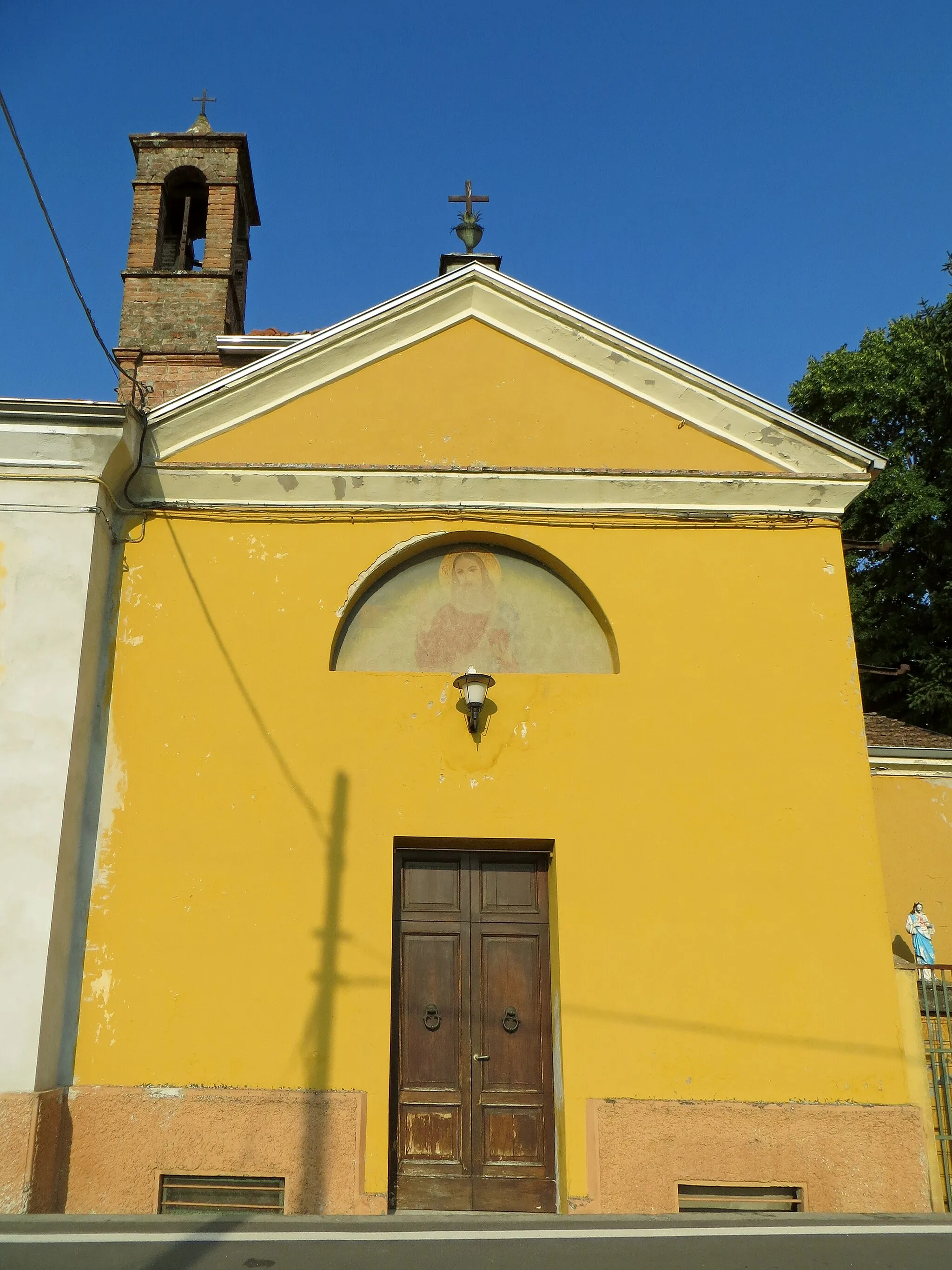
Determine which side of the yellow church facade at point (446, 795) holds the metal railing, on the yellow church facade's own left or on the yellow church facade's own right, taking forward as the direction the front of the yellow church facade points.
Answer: on the yellow church facade's own left

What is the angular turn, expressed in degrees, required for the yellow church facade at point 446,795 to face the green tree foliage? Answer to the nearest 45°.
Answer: approximately 135° to its left

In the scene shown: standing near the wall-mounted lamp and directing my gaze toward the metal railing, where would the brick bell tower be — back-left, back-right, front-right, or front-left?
back-left

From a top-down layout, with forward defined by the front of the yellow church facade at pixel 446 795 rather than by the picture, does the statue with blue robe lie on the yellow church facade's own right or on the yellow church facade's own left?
on the yellow church facade's own left

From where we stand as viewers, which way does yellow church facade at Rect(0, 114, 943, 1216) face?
facing the viewer
